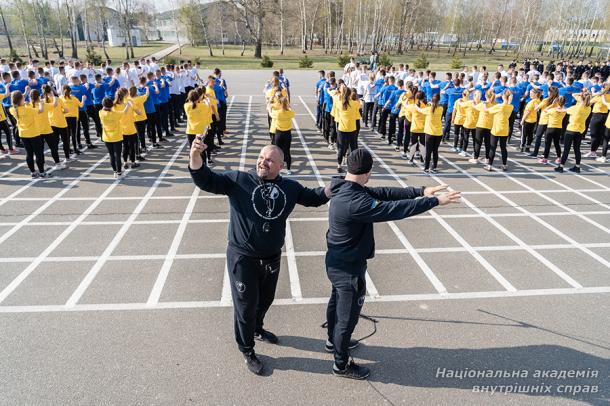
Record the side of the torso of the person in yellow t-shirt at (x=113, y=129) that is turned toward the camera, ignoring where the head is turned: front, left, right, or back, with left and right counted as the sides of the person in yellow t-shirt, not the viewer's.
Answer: back

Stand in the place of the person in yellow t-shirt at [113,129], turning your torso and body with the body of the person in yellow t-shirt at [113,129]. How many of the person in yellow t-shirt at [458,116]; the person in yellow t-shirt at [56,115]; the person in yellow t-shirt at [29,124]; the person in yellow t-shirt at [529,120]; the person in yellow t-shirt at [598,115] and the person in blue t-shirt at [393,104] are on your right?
4

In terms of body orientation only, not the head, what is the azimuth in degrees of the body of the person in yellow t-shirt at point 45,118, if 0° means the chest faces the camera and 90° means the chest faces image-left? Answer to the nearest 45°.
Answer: approximately 180°

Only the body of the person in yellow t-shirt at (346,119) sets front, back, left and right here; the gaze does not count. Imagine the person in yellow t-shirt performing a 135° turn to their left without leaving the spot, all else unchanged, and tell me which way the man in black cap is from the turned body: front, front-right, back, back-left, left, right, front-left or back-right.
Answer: front-left

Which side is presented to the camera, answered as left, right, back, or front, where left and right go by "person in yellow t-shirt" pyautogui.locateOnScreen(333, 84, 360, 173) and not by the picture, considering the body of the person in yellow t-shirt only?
back

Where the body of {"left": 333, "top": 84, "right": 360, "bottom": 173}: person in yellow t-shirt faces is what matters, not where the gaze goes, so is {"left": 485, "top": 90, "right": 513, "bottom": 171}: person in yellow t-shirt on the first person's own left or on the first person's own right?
on the first person's own right

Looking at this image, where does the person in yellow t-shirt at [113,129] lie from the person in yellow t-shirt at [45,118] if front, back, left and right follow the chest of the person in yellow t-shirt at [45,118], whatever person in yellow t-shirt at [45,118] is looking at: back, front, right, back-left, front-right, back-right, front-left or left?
back-right

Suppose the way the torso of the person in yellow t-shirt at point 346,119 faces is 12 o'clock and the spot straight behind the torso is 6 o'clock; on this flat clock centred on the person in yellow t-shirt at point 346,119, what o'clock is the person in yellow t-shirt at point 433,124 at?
the person in yellow t-shirt at point 433,124 is roughly at 3 o'clock from the person in yellow t-shirt at point 346,119.

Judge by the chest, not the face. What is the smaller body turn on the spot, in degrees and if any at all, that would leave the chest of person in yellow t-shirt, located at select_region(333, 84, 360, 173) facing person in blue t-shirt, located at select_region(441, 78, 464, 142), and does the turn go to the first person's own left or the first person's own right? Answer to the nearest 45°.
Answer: approximately 45° to the first person's own right
